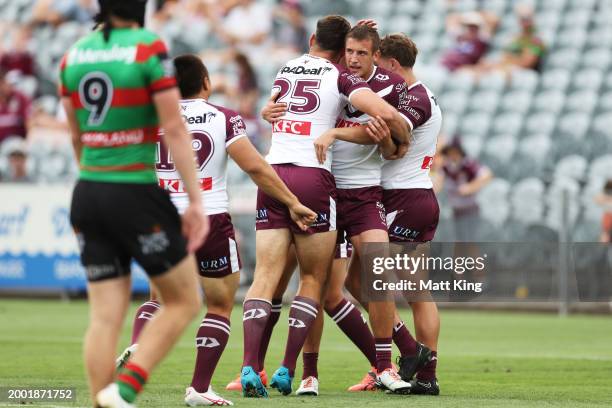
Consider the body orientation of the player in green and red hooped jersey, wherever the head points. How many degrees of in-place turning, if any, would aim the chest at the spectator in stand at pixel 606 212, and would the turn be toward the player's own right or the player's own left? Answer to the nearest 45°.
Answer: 0° — they already face them

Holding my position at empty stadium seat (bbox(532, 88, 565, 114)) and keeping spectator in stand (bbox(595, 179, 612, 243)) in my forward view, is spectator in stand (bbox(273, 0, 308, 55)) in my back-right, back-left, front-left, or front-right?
back-right

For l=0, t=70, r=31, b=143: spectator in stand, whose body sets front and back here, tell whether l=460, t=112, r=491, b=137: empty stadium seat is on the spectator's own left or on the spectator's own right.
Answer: on the spectator's own left

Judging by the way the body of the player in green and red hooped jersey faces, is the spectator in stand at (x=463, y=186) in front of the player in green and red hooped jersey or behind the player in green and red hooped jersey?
in front

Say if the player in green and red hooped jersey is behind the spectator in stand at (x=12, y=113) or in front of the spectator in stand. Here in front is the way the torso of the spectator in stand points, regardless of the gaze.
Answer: in front

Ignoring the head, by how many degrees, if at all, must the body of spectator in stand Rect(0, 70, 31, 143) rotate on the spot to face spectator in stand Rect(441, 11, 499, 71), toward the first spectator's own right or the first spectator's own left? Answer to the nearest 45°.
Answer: approximately 90° to the first spectator's own left

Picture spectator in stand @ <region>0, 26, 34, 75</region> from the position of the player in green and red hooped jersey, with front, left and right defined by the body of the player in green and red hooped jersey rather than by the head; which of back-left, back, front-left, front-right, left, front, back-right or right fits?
front-left

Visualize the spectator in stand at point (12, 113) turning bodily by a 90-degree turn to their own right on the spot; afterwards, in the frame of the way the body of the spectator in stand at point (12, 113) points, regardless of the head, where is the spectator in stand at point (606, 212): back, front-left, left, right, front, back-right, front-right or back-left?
back-left

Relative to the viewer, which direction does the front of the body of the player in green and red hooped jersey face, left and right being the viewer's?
facing away from the viewer and to the right of the viewer

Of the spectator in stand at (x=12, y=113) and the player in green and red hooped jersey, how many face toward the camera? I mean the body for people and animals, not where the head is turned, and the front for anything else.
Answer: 1

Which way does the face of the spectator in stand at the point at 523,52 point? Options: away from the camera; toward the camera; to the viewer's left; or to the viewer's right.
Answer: toward the camera

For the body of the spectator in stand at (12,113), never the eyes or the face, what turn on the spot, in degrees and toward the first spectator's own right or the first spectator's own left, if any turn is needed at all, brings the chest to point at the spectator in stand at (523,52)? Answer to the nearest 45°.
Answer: approximately 90° to the first spectator's own left

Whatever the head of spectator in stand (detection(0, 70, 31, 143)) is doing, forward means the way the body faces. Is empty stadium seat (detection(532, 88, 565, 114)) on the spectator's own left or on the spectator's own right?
on the spectator's own left

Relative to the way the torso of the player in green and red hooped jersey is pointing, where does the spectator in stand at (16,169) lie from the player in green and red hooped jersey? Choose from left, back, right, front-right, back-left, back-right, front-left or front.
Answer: front-left

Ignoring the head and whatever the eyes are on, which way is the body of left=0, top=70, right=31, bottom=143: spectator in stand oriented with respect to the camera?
toward the camera

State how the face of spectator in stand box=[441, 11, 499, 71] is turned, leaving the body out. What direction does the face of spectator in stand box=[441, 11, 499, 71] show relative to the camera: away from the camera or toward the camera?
toward the camera

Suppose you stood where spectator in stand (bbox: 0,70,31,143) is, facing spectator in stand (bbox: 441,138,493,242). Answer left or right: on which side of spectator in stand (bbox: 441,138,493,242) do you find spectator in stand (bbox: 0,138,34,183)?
right

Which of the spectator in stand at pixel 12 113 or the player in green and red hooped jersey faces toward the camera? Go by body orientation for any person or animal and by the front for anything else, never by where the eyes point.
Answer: the spectator in stand
